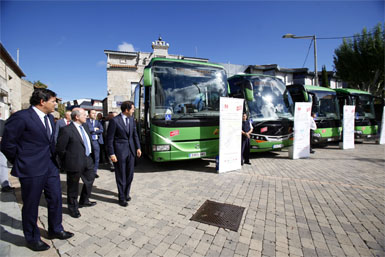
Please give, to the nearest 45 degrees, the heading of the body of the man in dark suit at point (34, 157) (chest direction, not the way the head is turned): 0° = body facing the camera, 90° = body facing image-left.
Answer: approximately 315°

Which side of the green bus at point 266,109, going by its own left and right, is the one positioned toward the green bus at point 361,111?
left

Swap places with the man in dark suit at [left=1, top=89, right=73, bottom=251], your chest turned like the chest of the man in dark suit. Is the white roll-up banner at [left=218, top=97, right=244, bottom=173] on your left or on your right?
on your left

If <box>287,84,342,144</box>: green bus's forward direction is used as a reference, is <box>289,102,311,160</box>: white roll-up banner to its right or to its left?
on its right

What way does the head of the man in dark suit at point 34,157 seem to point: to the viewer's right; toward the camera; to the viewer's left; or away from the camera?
to the viewer's right
